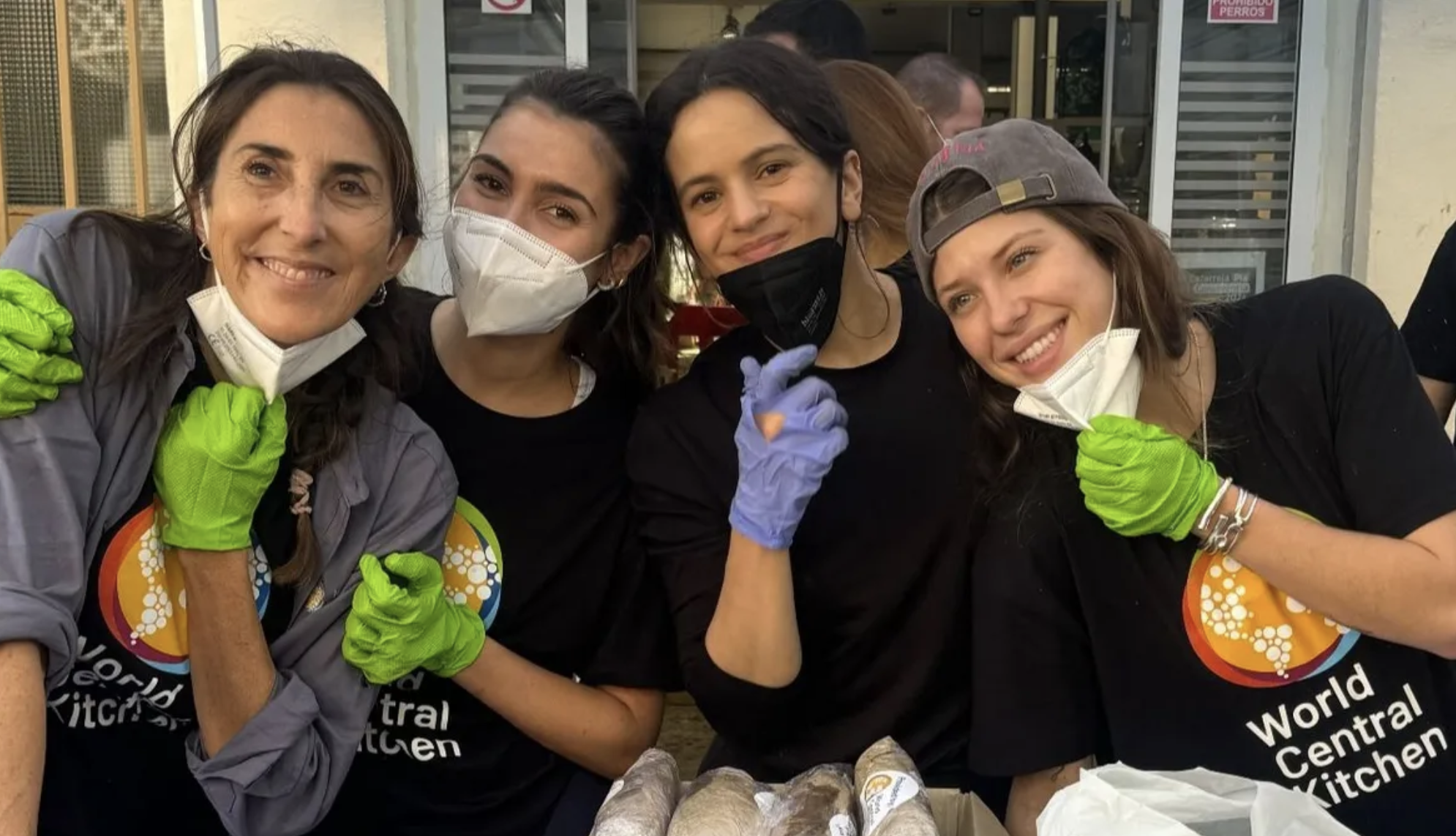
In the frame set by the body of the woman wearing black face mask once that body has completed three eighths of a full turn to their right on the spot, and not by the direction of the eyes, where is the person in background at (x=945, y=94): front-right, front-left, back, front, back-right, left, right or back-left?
front-right

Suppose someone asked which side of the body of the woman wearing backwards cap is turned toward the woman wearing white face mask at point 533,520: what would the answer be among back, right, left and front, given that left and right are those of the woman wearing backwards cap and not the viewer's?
right

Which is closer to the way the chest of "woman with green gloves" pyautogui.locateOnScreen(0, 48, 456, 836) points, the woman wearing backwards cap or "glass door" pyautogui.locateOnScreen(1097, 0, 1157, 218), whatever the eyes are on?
the woman wearing backwards cap

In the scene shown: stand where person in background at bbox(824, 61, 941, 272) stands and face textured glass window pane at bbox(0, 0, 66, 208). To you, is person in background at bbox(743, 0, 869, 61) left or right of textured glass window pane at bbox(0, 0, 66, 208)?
right

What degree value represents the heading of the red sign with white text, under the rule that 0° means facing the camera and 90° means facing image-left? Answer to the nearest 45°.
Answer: approximately 0°

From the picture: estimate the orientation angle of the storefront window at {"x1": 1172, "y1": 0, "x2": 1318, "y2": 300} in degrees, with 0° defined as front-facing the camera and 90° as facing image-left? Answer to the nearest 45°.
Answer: approximately 0°

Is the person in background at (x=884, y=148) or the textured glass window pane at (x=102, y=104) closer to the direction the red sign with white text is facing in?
the person in background
